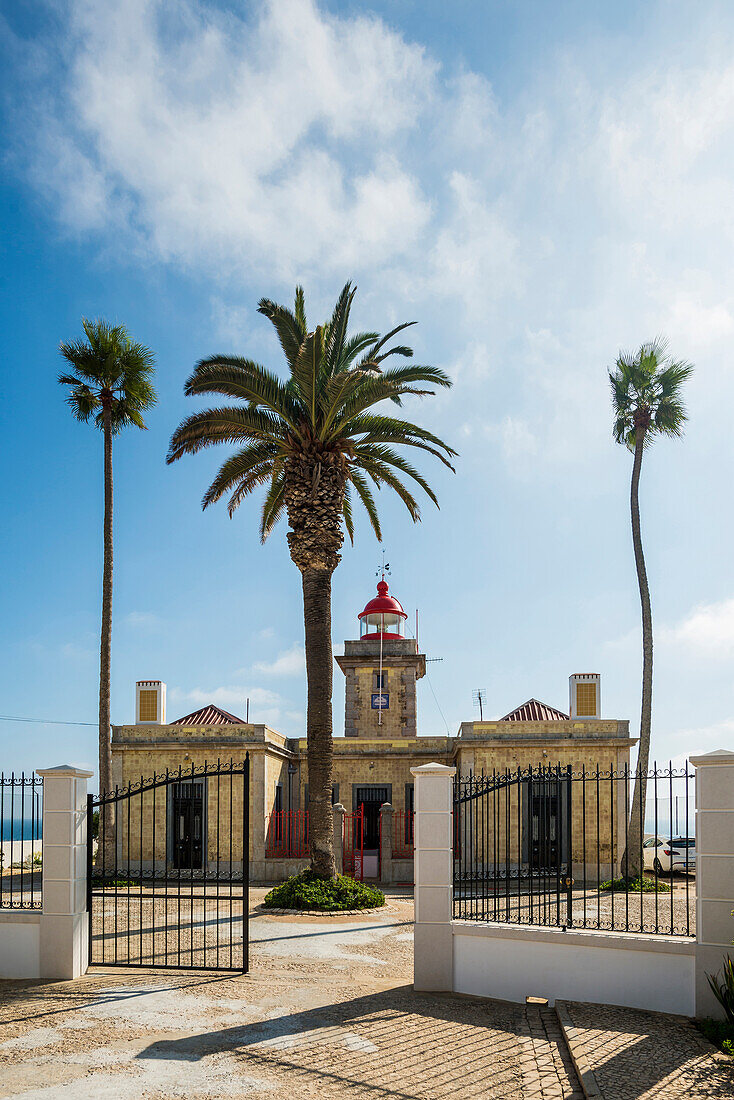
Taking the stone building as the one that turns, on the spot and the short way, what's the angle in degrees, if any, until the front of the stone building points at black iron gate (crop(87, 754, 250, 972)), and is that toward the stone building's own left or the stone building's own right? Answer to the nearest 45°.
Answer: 0° — it already faces it

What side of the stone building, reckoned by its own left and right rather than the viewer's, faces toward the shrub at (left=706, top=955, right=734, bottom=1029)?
front

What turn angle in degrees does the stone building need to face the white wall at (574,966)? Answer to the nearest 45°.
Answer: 0° — it already faces it

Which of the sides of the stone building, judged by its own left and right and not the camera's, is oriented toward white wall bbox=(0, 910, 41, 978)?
front

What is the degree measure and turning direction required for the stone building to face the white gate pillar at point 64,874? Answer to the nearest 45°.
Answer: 0° — it already faces it

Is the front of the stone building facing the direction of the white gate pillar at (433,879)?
yes

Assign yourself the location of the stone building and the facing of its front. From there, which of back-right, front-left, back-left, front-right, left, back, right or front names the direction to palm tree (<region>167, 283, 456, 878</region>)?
front

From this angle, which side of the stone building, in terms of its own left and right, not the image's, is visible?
front

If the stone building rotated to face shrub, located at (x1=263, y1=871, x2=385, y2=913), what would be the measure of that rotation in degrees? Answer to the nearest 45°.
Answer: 0° — it already faces it

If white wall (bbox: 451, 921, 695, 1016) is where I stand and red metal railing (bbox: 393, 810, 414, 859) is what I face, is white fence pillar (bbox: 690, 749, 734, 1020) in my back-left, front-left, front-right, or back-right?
back-right
